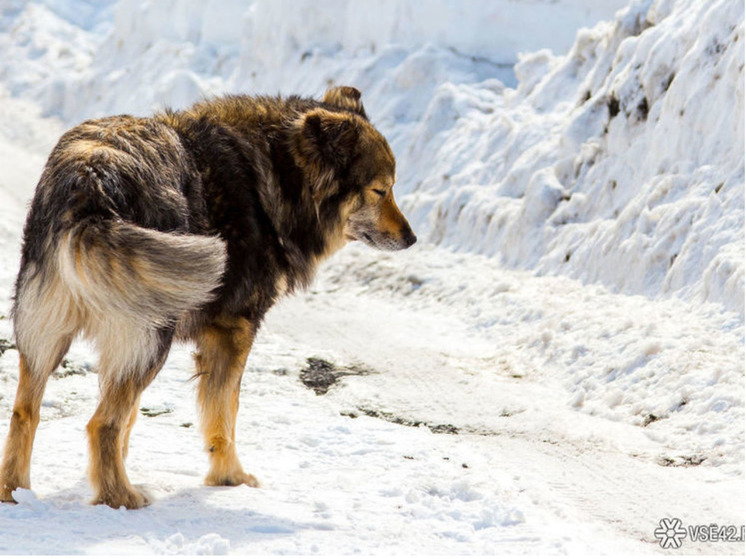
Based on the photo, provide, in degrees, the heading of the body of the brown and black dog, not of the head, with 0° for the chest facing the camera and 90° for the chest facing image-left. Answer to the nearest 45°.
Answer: approximately 225°
